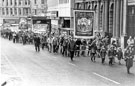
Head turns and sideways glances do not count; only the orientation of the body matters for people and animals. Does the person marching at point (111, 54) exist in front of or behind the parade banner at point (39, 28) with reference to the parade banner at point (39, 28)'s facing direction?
in front
